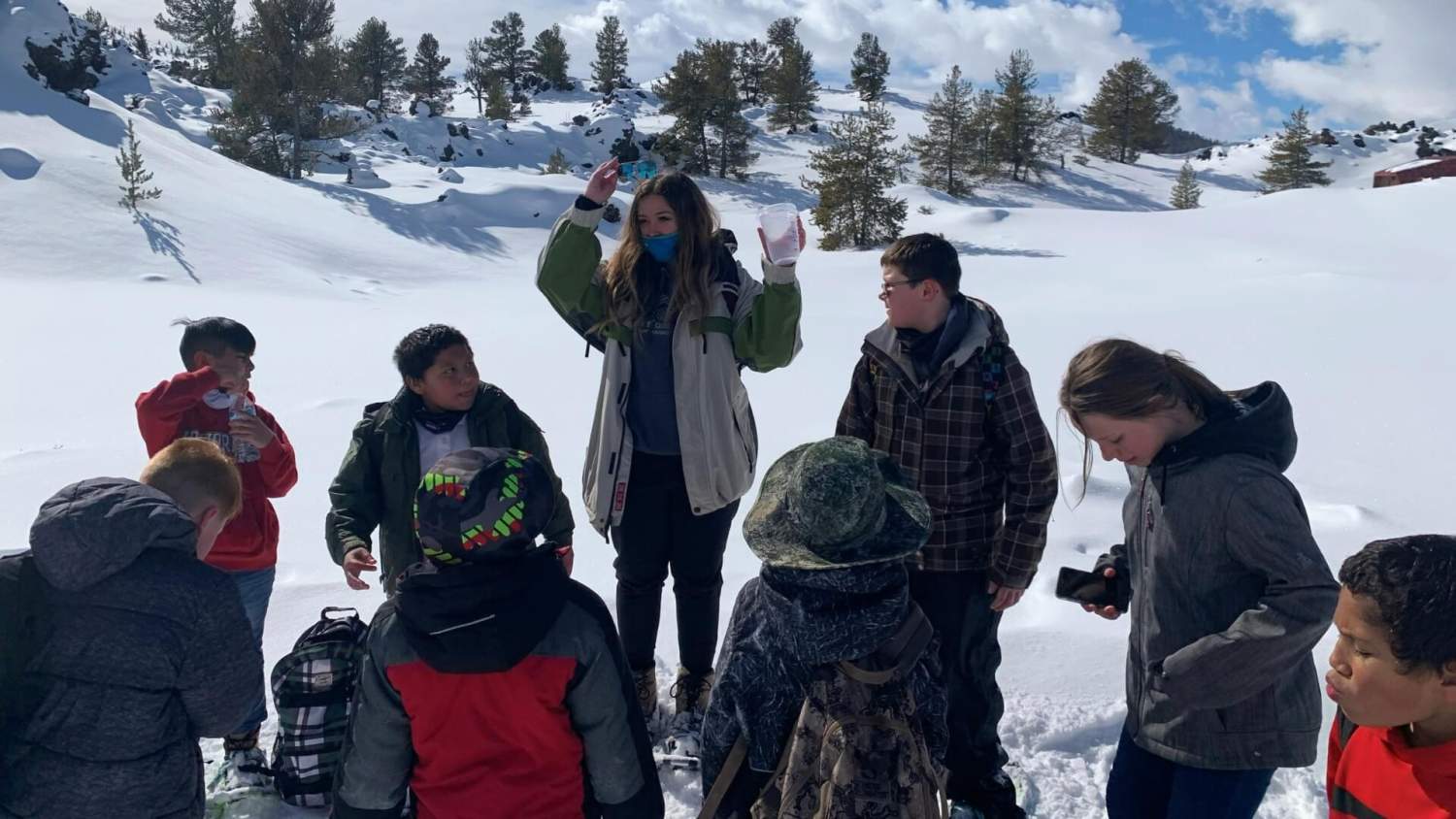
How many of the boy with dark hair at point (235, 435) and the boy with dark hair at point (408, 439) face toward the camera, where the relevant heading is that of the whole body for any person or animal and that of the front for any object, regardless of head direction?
2

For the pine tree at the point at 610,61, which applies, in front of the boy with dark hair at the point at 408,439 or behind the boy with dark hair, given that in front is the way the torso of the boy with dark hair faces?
behind

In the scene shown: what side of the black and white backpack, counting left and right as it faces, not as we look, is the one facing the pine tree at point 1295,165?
back

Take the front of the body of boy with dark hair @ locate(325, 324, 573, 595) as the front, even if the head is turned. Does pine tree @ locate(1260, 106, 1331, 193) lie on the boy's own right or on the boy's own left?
on the boy's own left

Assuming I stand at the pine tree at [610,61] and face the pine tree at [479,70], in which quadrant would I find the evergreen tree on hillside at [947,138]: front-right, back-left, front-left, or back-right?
back-left

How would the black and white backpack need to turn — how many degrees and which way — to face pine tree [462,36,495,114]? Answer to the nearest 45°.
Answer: approximately 135° to its right

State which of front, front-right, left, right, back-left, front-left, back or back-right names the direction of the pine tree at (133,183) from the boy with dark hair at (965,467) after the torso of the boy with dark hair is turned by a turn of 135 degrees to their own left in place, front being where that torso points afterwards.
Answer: back-left

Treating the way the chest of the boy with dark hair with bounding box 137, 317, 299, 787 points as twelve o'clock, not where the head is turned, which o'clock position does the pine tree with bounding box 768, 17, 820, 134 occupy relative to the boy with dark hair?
The pine tree is roughly at 7 o'clock from the boy with dark hair.

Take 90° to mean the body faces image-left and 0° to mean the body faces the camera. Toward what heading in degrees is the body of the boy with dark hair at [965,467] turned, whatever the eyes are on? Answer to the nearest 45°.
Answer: approximately 45°

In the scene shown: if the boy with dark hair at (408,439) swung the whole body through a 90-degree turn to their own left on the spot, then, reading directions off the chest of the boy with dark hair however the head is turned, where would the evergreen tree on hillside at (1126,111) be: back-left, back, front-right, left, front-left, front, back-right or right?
front-left

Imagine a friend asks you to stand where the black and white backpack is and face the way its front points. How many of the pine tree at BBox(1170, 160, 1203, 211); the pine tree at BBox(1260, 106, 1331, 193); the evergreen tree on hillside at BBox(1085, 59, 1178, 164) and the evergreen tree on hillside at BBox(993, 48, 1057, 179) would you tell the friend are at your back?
4

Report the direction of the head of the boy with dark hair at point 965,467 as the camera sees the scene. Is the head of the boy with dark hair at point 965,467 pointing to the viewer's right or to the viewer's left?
to the viewer's left

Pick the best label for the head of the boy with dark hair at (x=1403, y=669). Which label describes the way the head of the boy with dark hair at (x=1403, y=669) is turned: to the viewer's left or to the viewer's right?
to the viewer's left

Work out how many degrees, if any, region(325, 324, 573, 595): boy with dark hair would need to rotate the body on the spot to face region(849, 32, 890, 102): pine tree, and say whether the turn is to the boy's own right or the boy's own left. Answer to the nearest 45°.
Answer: approximately 135° to the boy's own left

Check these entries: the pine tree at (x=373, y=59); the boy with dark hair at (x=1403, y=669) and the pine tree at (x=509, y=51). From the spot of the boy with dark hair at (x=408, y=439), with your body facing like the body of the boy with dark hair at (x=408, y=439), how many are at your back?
2

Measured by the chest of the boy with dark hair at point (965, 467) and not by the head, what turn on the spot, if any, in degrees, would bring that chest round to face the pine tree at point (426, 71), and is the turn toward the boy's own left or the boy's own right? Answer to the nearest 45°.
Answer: approximately 90° to the boy's own right
